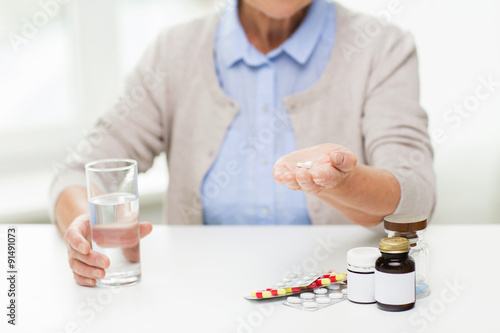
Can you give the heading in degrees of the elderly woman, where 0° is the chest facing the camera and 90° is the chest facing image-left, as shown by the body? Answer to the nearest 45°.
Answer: approximately 0°

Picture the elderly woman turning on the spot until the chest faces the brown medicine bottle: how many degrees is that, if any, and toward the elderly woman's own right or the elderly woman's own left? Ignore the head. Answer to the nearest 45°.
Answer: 0° — they already face it

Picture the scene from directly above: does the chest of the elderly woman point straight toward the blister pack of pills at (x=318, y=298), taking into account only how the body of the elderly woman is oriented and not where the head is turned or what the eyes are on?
yes
